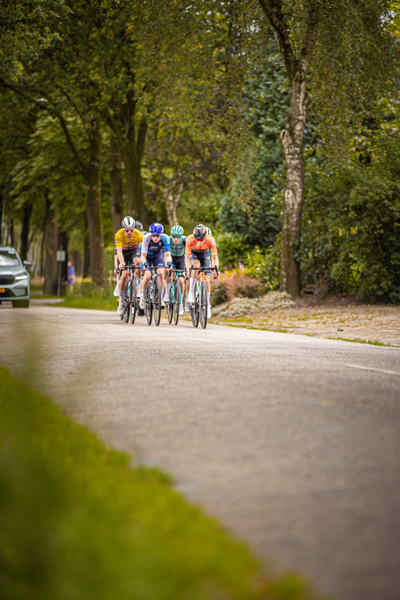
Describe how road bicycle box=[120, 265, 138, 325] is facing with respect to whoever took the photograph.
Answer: facing the viewer

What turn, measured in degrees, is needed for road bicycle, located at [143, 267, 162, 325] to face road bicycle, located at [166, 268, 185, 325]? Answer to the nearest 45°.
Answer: approximately 135° to its left

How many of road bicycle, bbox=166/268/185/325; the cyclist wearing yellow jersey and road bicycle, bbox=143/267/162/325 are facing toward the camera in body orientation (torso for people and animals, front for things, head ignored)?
3

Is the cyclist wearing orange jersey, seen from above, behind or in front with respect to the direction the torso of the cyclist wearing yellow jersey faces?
in front

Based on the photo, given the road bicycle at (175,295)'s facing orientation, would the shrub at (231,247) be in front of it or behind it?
behind

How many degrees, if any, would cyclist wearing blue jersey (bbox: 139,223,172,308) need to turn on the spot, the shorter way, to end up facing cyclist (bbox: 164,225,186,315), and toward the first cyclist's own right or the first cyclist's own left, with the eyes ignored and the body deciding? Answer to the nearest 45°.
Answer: approximately 135° to the first cyclist's own left

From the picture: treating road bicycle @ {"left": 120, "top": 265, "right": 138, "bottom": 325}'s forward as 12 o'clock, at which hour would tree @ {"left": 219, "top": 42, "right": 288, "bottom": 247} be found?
The tree is roughly at 7 o'clock from the road bicycle.

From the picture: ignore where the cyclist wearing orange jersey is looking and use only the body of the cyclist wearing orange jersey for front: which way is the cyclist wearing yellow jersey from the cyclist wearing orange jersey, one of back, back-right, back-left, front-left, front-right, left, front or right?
back-right

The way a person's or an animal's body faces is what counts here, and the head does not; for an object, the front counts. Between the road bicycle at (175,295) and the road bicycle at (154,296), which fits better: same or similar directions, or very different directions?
same or similar directions

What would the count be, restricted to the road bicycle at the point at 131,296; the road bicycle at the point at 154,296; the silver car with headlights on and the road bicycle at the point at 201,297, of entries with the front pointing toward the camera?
4

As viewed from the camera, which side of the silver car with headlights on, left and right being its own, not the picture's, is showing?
front

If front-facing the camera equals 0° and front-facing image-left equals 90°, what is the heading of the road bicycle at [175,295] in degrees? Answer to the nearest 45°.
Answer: approximately 0°

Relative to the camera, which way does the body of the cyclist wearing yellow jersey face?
toward the camera
